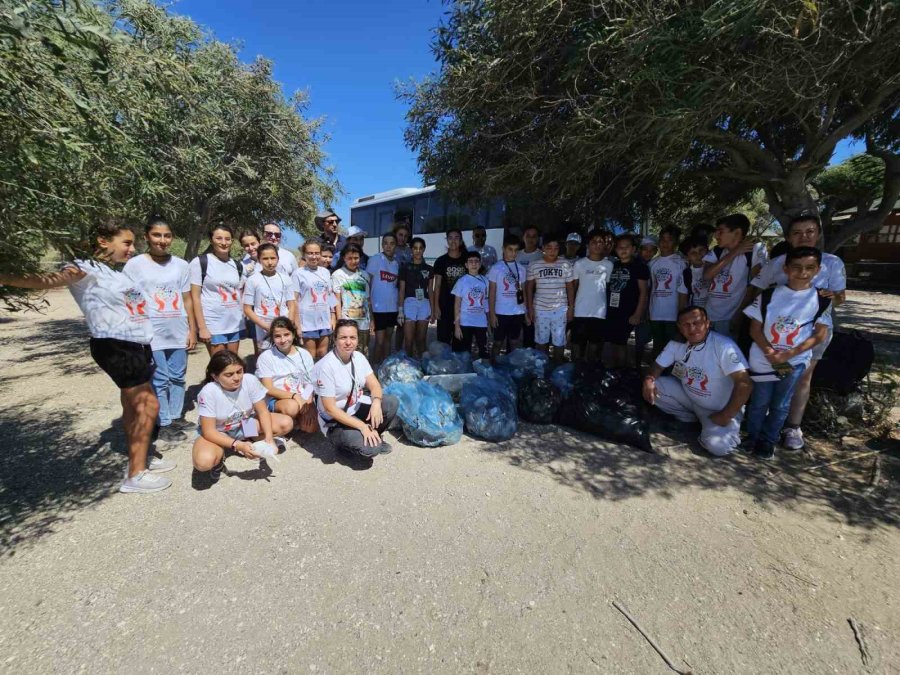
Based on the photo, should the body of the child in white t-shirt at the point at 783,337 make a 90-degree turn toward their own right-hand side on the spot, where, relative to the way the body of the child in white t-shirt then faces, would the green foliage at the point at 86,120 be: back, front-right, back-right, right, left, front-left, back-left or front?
front-left

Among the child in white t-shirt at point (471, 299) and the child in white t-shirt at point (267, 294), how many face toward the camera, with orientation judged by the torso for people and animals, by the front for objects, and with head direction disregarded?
2

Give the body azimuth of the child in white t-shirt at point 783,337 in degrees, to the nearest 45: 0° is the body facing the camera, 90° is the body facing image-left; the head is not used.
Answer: approximately 0°

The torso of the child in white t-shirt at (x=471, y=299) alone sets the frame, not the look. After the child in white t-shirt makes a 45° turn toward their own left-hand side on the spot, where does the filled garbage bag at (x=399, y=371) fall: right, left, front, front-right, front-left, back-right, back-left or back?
right

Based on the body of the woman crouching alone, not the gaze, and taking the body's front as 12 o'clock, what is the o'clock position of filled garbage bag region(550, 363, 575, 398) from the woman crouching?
The filled garbage bag is roughly at 10 o'clock from the woman crouching.

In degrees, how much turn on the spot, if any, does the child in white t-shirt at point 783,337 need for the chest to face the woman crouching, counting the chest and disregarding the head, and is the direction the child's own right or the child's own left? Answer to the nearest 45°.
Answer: approximately 45° to the child's own right

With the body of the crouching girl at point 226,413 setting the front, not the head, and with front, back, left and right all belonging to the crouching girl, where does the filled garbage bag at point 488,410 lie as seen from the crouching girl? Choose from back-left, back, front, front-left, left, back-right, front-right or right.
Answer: front-left

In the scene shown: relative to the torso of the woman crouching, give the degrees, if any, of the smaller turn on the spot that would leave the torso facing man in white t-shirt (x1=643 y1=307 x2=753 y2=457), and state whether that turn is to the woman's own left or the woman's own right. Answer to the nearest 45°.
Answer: approximately 45° to the woman's own left

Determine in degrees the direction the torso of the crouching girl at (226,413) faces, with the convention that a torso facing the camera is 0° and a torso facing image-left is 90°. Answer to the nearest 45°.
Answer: approximately 315°

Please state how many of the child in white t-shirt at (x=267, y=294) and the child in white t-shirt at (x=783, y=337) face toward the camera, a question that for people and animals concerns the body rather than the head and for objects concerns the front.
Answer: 2

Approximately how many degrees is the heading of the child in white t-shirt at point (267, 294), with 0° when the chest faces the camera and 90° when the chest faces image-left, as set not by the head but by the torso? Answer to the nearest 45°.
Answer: approximately 0°
